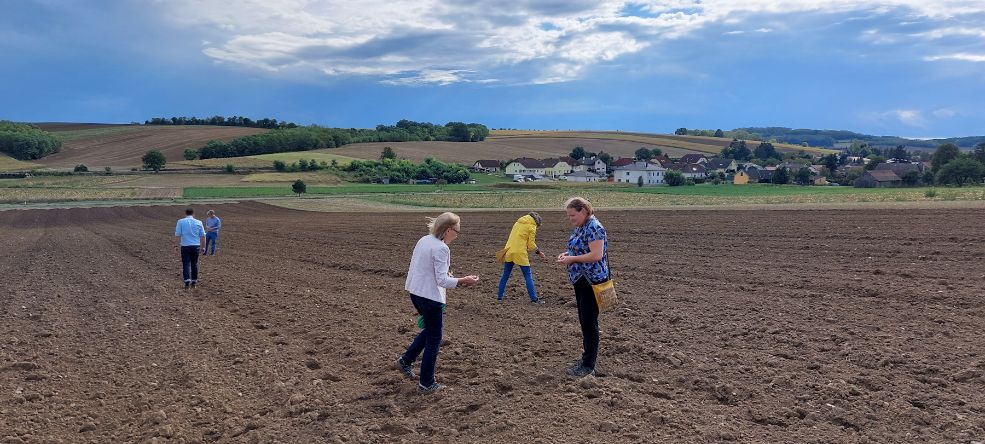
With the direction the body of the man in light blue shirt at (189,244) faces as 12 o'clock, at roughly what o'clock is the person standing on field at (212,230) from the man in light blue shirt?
The person standing on field is roughly at 12 o'clock from the man in light blue shirt.

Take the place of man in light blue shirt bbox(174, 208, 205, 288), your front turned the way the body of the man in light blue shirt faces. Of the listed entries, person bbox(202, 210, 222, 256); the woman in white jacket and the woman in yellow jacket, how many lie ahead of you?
1

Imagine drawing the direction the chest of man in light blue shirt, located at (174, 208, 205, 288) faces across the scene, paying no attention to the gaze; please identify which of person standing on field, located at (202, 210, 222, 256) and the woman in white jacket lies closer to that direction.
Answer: the person standing on field

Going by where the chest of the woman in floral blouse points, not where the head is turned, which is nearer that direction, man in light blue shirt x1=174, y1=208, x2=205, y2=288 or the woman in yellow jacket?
the man in light blue shirt

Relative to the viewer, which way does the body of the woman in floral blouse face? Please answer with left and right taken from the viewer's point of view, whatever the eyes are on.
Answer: facing to the left of the viewer

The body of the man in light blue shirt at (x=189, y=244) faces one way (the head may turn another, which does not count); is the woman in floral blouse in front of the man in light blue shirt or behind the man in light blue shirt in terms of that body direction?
behind

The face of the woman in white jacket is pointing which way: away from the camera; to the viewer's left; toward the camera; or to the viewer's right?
to the viewer's right

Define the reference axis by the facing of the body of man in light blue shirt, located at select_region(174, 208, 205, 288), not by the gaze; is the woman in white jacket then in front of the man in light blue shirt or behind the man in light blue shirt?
behind

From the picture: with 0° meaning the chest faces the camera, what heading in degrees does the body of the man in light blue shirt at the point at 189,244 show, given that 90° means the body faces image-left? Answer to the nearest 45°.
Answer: approximately 180°
